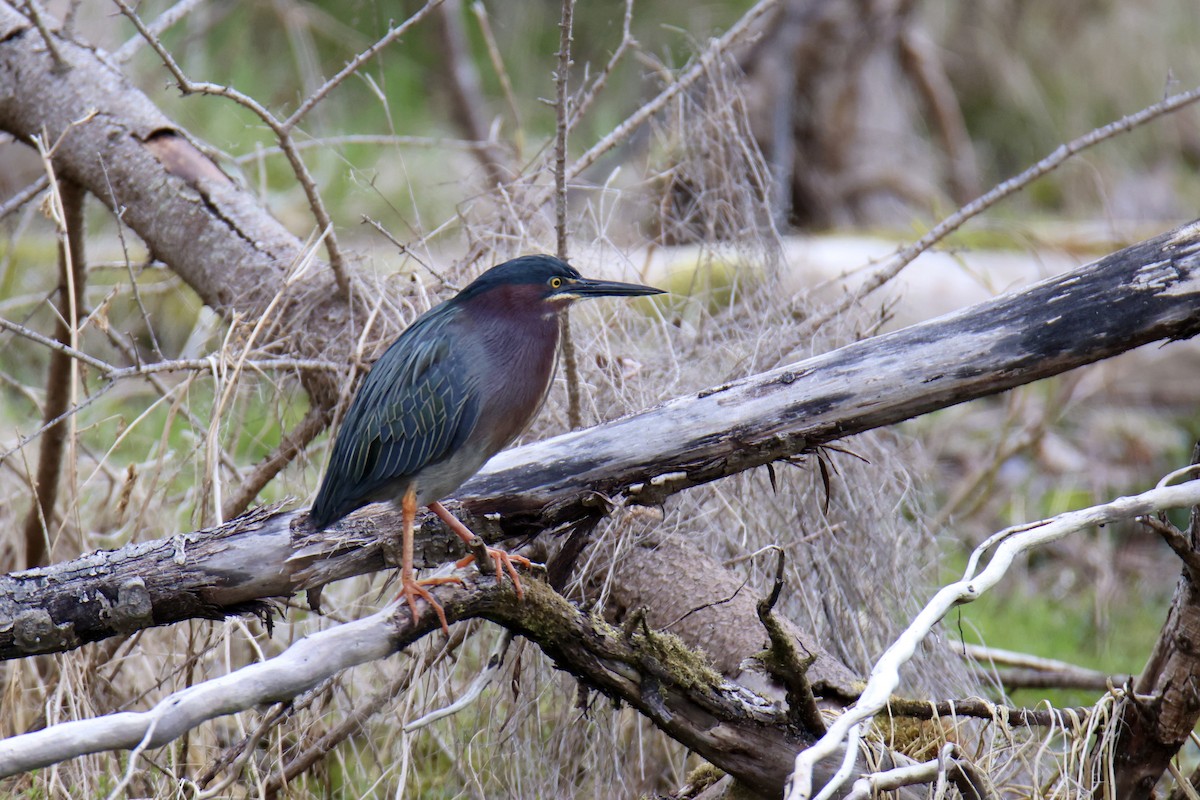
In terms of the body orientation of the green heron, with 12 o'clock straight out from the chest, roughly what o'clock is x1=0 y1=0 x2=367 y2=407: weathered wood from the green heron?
The weathered wood is roughly at 8 o'clock from the green heron.

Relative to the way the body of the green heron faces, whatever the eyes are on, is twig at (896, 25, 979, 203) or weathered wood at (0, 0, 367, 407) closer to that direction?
the twig

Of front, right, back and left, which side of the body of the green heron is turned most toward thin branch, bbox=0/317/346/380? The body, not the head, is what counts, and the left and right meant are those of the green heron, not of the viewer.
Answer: back

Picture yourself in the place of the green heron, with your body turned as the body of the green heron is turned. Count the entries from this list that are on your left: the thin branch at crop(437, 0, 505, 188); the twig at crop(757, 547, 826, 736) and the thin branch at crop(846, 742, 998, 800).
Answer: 1

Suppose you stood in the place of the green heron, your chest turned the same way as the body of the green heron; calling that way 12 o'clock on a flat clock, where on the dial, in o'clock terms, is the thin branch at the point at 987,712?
The thin branch is roughly at 1 o'clock from the green heron.

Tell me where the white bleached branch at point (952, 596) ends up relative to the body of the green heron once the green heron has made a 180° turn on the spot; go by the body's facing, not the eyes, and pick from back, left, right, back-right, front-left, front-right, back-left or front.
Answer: back-left

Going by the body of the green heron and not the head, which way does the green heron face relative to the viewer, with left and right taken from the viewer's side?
facing to the right of the viewer

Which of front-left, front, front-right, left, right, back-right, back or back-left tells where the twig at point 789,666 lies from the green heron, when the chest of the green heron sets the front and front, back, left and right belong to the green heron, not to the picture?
front-right

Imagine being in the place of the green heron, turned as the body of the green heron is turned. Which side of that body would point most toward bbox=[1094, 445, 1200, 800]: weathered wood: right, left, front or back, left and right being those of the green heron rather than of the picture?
front

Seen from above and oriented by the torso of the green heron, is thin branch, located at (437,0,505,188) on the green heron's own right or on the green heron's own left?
on the green heron's own left
